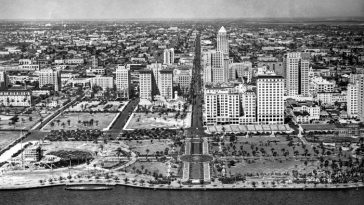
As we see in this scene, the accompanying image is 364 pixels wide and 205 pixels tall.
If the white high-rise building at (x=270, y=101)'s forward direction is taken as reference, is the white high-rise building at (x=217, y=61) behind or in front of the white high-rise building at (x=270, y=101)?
behind

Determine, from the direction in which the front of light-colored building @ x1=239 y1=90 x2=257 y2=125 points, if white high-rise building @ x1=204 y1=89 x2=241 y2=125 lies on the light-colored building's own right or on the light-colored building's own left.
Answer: on the light-colored building's own right

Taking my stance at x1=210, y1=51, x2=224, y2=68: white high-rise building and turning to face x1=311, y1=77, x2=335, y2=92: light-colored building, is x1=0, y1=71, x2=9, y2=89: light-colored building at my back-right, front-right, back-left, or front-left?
back-right

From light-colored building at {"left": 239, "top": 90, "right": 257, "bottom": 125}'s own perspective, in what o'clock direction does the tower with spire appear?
The tower with spire is roughly at 6 o'clock from the light-colored building.

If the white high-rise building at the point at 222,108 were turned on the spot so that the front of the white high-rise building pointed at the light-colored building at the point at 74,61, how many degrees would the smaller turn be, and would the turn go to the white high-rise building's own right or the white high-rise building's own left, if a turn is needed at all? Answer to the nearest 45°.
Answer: approximately 135° to the white high-rise building's own right

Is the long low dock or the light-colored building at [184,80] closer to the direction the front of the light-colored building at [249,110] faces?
the long low dock

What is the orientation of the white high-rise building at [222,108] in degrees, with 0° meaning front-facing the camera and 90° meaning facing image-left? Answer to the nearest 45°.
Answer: approximately 0°

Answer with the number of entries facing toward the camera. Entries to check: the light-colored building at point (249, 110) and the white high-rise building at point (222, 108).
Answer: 2

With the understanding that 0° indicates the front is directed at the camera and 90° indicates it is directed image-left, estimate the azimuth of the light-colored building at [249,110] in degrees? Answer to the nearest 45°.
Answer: approximately 0°

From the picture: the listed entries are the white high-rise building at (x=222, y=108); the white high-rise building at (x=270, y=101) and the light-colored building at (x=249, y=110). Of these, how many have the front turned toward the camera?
3

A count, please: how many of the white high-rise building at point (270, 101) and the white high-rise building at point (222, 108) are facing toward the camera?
2

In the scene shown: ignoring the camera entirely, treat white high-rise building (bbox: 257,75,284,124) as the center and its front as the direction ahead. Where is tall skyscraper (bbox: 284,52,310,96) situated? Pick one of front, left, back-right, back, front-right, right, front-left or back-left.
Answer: back

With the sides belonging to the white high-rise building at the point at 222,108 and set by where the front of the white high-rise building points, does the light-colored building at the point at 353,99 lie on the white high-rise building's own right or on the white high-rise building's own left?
on the white high-rise building's own left
